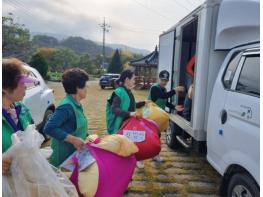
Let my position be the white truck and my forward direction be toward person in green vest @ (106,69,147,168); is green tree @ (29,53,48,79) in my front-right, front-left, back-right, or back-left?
front-right

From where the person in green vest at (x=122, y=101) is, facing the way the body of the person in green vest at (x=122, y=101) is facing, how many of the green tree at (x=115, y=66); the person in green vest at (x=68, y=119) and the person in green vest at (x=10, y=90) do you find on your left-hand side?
1

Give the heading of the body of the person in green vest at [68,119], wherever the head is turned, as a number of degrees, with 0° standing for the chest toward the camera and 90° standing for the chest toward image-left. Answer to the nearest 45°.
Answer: approximately 270°

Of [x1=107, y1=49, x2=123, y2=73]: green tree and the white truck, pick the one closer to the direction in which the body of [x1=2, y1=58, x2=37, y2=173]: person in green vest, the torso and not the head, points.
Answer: the white truck

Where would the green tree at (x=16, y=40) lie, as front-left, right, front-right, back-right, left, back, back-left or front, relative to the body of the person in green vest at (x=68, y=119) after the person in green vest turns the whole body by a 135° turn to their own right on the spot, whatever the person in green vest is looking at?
back-right

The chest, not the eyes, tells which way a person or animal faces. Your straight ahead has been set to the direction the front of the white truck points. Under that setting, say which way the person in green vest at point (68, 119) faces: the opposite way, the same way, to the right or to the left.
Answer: to the left

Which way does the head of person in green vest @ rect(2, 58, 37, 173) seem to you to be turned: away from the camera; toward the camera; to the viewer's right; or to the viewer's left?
to the viewer's right

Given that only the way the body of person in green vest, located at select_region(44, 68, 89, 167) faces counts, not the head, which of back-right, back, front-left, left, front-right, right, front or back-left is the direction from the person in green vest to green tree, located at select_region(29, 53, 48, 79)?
left

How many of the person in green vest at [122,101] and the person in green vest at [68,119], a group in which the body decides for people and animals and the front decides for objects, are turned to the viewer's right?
2

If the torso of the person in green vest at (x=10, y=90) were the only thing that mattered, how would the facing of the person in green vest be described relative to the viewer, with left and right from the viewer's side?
facing the viewer and to the right of the viewer

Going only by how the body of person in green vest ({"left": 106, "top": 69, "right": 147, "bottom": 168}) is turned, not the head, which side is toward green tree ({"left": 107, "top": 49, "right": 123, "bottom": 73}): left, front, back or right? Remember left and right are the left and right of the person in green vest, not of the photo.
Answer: left

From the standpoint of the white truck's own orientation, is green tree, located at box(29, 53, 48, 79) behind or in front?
behind

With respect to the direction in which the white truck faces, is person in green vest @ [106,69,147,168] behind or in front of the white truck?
behind
